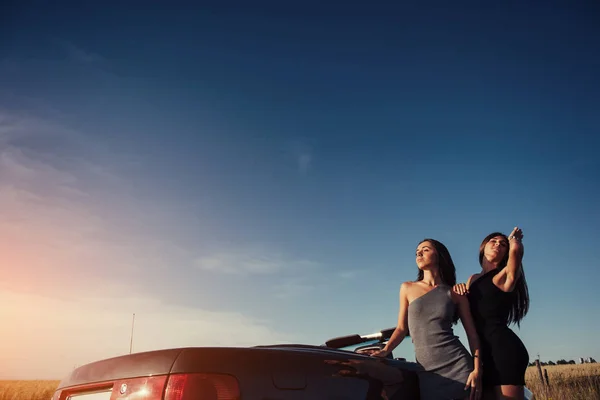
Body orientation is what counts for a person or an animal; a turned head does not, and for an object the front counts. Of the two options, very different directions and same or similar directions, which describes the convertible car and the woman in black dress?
very different directions

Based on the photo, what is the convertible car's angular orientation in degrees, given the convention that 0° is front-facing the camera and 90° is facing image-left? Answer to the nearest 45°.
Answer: approximately 225°

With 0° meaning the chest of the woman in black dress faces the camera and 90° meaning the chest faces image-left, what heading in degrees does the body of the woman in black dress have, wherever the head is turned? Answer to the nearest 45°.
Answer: approximately 45°
